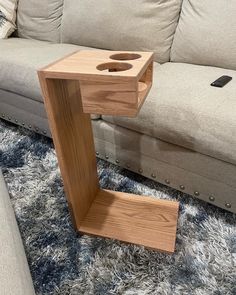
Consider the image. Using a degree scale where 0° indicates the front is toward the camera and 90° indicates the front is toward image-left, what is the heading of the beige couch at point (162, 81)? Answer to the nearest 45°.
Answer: approximately 45°
